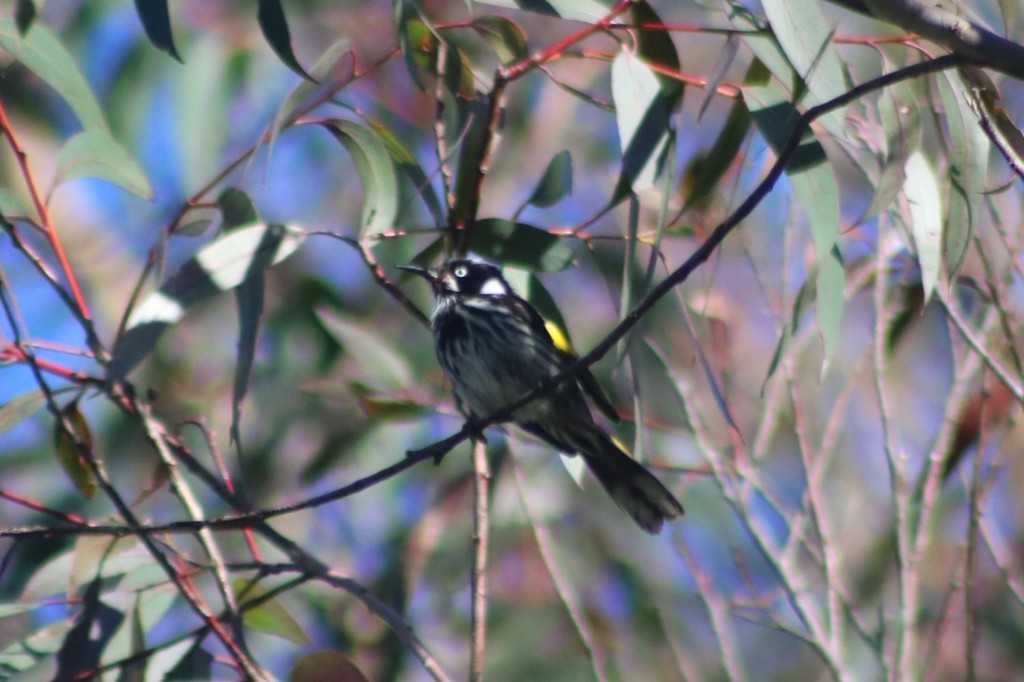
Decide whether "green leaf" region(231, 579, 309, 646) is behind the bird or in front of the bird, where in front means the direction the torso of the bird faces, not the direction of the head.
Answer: in front

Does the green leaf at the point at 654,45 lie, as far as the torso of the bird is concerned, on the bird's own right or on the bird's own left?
on the bird's own left

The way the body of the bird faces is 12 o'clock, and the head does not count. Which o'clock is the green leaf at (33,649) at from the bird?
The green leaf is roughly at 1 o'clock from the bird.

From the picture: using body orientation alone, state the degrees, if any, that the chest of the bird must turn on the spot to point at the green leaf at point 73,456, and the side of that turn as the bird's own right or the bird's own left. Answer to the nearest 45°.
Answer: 0° — it already faces it
